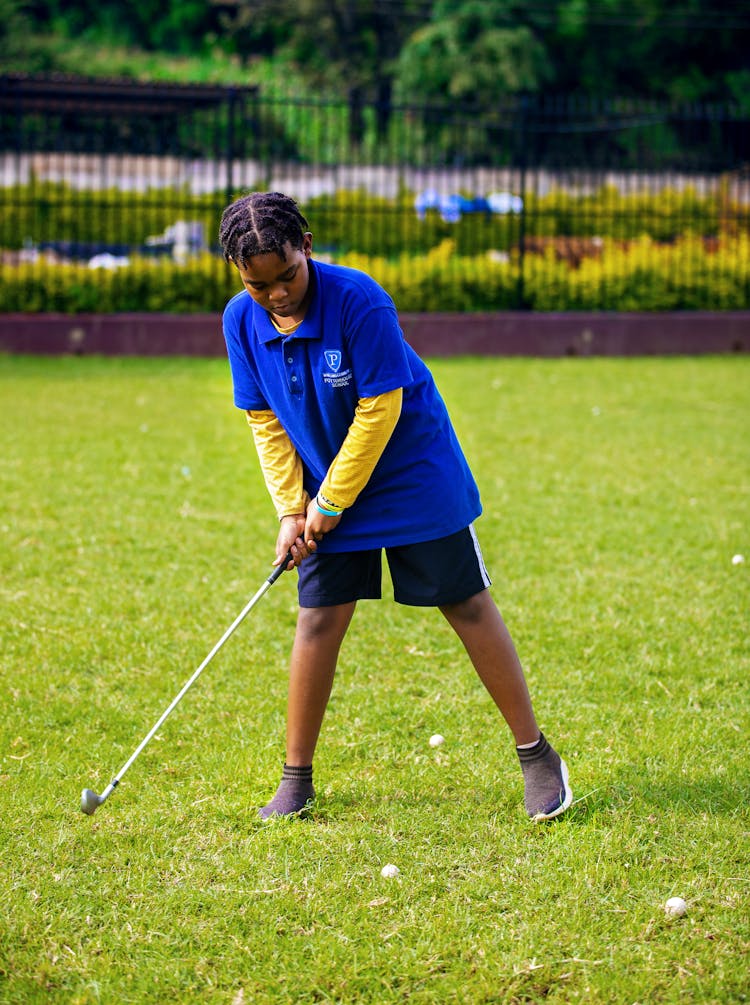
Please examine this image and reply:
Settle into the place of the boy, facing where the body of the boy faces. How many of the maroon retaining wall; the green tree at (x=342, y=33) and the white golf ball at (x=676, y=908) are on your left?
1

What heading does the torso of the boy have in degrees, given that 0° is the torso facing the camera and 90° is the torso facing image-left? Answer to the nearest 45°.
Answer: approximately 45°

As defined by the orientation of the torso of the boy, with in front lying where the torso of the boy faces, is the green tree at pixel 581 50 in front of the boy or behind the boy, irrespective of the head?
behind

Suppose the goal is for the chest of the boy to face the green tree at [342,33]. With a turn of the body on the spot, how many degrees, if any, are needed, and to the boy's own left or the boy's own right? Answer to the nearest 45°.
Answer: approximately 135° to the boy's own right

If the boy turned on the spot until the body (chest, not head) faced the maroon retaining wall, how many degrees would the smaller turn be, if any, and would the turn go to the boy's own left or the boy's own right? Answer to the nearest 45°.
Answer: approximately 135° to the boy's own right

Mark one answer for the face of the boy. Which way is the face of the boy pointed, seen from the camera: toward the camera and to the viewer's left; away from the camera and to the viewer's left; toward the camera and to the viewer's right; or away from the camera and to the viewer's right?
toward the camera and to the viewer's left

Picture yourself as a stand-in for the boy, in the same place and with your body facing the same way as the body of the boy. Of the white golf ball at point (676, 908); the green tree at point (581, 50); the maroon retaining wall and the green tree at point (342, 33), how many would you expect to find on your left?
1

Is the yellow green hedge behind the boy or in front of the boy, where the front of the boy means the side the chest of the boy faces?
behind

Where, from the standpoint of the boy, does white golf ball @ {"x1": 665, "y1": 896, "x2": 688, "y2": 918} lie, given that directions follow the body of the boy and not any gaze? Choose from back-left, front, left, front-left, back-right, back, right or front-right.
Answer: left

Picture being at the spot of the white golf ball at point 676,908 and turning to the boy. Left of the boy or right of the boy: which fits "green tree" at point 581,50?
right

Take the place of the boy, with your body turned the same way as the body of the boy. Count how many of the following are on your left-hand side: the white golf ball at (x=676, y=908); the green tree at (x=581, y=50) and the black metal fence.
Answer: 1

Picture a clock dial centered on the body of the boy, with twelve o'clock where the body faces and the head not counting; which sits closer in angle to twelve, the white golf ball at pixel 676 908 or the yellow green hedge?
the white golf ball

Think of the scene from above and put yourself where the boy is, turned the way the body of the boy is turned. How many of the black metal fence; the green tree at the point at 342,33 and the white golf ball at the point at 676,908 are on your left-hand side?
1

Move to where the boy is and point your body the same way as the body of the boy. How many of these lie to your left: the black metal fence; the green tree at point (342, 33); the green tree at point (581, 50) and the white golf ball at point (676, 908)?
1

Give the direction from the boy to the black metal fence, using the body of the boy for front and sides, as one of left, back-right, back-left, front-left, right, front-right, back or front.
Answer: back-right

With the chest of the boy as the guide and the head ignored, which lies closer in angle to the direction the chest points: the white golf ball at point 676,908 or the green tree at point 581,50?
the white golf ball
